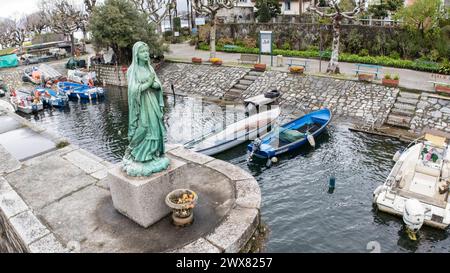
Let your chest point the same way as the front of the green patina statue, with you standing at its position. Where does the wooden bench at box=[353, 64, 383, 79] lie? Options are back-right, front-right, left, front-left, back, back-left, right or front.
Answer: left

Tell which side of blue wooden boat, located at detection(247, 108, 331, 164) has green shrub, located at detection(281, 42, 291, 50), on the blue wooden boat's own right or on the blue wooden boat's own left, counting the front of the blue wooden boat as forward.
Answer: on the blue wooden boat's own left

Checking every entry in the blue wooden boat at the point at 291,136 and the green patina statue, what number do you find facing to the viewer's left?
0

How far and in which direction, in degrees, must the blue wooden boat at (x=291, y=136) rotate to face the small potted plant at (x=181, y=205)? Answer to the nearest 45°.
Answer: approximately 135° to its right

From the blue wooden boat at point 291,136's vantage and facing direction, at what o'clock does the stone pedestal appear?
The stone pedestal is roughly at 5 o'clock from the blue wooden boat.

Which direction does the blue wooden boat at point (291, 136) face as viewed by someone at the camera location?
facing away from the viewer and to the right of the viewer

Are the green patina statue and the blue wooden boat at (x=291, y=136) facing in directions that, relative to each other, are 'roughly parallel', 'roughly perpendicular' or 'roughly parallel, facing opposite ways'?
roughly perpendicular

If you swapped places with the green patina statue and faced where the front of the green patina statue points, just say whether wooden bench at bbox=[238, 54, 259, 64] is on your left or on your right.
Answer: on your left

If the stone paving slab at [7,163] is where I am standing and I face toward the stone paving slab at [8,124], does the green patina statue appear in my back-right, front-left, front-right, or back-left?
back-right

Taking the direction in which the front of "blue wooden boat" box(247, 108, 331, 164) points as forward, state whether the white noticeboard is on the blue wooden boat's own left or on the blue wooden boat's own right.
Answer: on the blue wooden boat's own left

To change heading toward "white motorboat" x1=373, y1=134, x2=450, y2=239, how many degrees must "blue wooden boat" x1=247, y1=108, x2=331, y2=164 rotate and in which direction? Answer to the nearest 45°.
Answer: approximately 90° to its right
